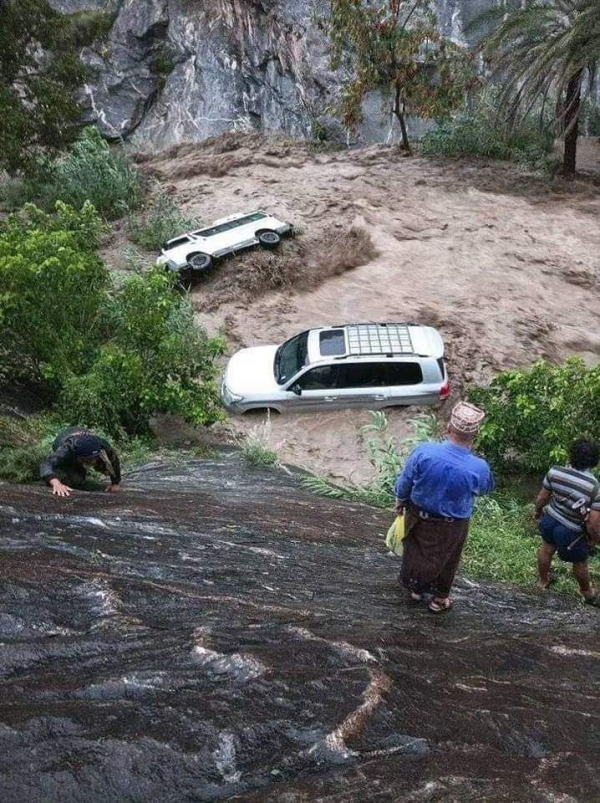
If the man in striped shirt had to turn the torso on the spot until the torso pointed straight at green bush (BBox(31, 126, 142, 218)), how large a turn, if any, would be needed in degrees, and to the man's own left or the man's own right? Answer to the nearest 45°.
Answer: approximately 45° to the man's own left

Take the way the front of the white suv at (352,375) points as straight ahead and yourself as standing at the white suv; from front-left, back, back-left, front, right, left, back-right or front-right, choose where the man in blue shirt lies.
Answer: left

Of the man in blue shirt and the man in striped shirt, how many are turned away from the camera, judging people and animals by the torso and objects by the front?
2

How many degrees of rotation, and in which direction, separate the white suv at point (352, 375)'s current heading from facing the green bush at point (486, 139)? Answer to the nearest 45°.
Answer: approximately 90° to its right

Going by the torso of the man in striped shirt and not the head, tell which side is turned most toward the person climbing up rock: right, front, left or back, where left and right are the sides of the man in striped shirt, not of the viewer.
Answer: left

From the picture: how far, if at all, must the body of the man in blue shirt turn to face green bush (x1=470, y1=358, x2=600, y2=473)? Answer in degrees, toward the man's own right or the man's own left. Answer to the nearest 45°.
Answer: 0° — they already face it

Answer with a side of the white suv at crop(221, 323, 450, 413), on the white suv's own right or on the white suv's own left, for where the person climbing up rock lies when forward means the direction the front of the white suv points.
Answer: on the white suv's own left

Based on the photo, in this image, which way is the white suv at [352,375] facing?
to the viewer's left

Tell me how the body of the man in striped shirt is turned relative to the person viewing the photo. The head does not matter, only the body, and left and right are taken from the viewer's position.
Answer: facing away from the viewer

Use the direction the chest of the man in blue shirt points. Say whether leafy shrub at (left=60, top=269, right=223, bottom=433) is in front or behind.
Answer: in front

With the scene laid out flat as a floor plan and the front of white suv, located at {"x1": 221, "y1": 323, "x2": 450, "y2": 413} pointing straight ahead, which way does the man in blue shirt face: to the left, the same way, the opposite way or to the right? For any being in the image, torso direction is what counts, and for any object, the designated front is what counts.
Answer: to the right

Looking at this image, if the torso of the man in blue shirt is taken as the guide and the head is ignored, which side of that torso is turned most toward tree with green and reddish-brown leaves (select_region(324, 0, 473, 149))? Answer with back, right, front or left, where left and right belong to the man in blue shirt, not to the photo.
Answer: front

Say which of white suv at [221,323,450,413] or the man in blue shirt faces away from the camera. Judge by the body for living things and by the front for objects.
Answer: the man in blue shirt

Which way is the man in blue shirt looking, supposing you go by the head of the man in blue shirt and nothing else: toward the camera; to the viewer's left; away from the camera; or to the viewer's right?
away from the camera

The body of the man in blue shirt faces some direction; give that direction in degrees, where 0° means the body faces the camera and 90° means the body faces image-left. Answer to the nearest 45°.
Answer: approximately 180°
